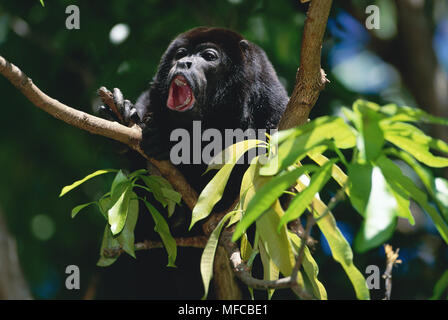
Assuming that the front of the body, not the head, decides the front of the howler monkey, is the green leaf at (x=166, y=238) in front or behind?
in front

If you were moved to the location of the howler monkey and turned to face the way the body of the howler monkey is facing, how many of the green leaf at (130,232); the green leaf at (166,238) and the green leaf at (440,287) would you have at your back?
0

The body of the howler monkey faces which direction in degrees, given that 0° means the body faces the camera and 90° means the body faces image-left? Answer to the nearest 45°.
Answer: approximately 45°

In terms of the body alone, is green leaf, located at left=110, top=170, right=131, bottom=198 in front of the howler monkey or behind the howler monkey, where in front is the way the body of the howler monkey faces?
in front

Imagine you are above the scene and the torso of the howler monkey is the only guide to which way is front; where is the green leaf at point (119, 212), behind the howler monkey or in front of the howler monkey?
in front
